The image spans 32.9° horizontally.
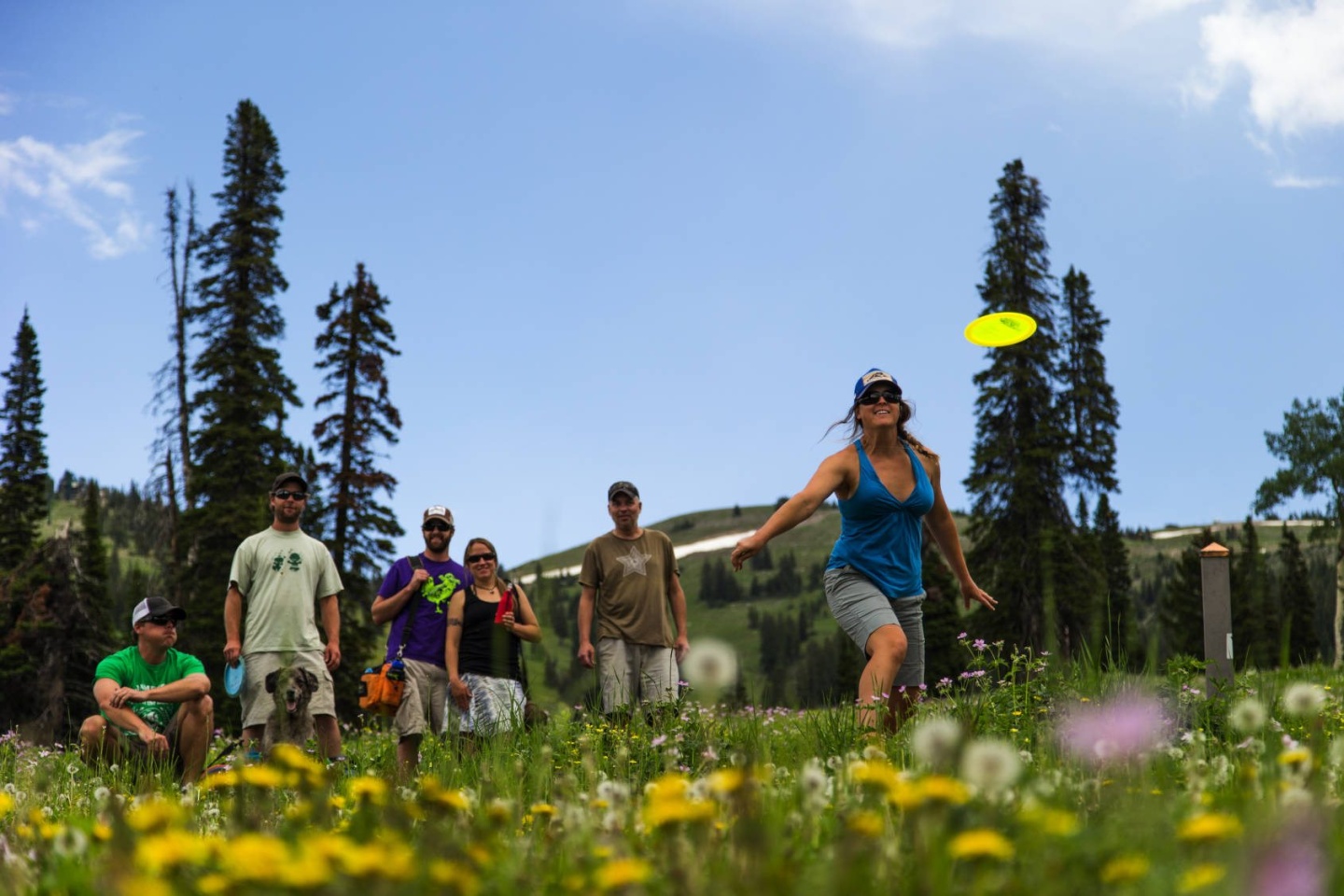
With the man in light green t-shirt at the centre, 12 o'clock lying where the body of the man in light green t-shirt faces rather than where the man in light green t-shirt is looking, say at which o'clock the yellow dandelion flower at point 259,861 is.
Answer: The yellow dandelion flower is roughly at 12 o'clock from the man in light green t-shirt.

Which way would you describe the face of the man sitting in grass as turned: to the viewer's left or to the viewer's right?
to the viewer's right

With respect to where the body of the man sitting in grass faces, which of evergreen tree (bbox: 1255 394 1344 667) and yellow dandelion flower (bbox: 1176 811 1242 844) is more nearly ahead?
the yellow dandelion flower

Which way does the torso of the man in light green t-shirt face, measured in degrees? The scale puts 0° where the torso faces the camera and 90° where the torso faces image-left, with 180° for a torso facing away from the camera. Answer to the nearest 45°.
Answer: approximately 0°

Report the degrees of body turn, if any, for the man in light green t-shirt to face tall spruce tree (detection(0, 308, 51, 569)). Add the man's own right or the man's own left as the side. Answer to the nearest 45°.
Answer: approximately 180°

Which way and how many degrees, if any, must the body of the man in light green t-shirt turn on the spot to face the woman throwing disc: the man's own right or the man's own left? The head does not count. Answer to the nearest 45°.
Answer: approximately 45° to the man's own left

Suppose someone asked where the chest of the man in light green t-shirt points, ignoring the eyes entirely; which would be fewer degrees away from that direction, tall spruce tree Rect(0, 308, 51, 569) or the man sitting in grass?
the man sitting in grass

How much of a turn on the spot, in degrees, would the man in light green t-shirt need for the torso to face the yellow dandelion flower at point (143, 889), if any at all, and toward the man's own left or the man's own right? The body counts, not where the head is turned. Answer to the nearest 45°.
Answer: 0° — they already face it
